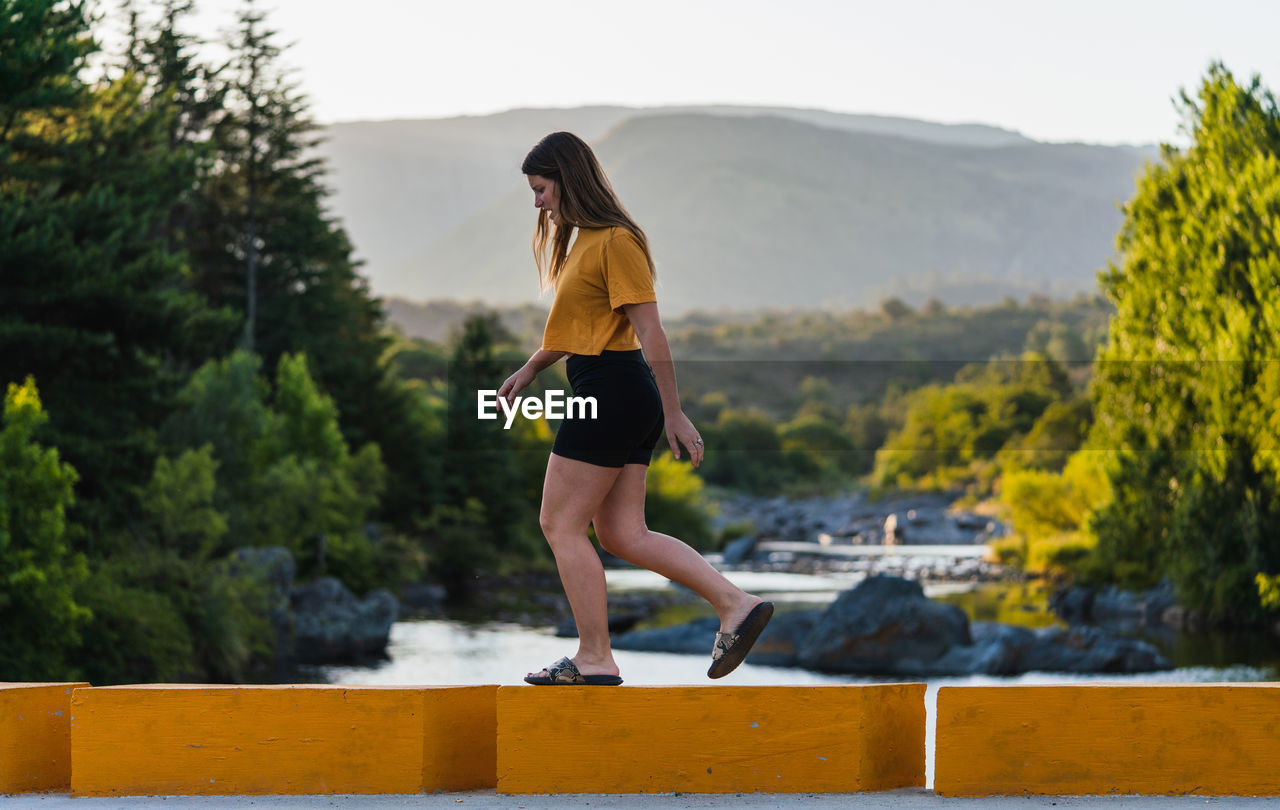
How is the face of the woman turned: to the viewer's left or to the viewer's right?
to the viewer's left

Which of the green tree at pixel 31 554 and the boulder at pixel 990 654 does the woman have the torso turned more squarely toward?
the green tree

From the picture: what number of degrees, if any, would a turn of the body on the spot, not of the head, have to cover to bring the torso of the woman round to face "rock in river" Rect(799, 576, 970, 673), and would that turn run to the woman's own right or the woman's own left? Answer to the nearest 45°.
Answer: approximately 90° to the woman's own right

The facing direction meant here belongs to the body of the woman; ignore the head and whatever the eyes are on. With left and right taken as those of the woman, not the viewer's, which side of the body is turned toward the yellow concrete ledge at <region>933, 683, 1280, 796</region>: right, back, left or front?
back

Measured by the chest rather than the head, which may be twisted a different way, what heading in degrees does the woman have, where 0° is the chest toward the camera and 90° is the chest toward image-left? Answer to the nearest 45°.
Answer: approximately 90°

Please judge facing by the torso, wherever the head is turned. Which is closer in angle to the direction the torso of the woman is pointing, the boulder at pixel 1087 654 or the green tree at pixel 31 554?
the green tree
